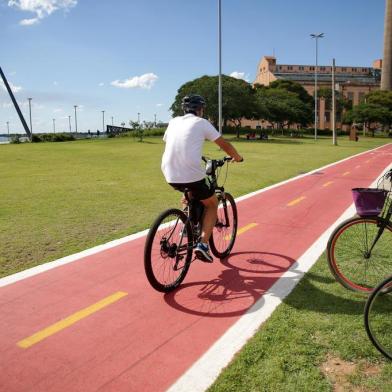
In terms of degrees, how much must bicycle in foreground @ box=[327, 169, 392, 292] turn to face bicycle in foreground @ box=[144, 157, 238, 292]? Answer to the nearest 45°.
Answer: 0° — it already faces it

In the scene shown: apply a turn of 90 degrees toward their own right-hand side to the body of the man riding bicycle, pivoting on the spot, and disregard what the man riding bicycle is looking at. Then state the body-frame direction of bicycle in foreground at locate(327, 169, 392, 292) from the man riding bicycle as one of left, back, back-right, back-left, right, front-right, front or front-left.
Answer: front-left

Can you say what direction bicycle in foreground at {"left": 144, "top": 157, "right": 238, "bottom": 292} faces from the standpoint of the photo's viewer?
facing away from the viewer and to the right of the viewer

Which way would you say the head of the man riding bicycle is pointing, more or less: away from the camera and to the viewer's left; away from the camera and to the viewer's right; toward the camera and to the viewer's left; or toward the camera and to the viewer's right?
away from the camera and to the viewer's right

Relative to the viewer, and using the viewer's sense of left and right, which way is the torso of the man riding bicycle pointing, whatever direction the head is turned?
facing away from the viewer and to the right of the viewer

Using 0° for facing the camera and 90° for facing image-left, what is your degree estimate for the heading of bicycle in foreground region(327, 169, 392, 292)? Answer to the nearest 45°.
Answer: approximately 90°

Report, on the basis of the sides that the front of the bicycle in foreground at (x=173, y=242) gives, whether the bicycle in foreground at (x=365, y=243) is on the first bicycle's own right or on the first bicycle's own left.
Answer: on the first bicycle's own right
